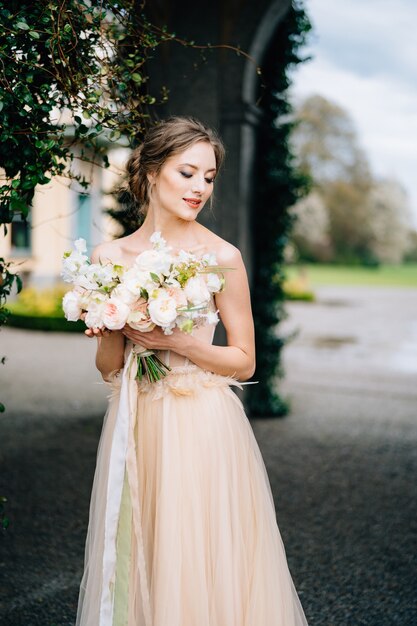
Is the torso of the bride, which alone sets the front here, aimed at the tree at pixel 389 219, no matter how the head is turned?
no

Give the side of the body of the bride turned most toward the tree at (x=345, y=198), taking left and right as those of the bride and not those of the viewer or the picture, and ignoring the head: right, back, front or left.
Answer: back

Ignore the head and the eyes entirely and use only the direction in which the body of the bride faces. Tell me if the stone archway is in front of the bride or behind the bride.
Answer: behind

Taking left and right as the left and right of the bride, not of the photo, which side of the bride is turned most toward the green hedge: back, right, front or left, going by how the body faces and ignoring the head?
back

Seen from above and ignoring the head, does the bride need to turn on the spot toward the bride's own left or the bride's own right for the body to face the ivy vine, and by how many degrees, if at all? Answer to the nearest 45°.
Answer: approximately 180°

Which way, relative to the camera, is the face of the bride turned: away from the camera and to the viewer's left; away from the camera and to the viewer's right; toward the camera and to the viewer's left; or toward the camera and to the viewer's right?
toward the camera and to the viewer's right

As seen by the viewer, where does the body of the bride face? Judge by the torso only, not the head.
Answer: toward the camera
